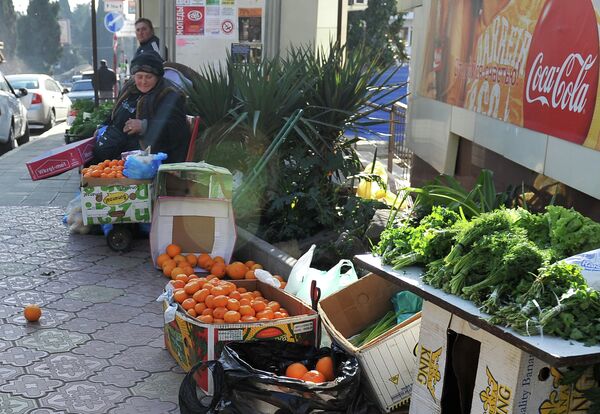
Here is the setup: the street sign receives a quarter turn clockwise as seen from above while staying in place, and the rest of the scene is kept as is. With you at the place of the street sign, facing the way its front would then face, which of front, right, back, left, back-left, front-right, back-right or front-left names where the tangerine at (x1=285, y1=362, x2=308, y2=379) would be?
left

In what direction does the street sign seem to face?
toward the camera

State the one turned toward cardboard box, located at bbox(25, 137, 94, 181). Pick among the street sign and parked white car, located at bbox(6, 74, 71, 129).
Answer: the street sign

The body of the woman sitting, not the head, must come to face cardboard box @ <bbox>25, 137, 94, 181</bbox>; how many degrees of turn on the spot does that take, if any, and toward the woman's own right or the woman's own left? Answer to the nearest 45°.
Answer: approximately 45° to the woman's own right

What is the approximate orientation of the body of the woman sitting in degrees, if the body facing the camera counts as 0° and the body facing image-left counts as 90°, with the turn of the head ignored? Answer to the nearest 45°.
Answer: approximately 45°

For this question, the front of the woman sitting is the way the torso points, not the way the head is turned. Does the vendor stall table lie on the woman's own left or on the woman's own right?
on the woman's own left

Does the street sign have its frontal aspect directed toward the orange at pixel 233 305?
yes

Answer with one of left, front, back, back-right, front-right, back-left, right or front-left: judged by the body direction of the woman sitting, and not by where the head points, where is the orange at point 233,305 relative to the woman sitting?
front-left

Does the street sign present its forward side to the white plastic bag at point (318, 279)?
yes

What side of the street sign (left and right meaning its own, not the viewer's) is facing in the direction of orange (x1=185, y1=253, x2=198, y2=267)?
front
